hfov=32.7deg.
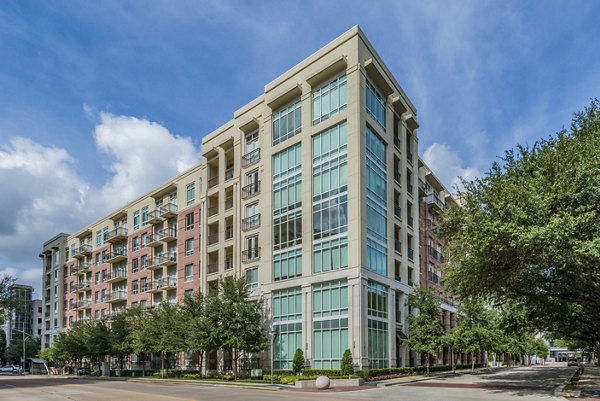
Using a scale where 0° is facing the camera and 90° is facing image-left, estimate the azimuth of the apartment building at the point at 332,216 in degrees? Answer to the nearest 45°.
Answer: approximately 45°
